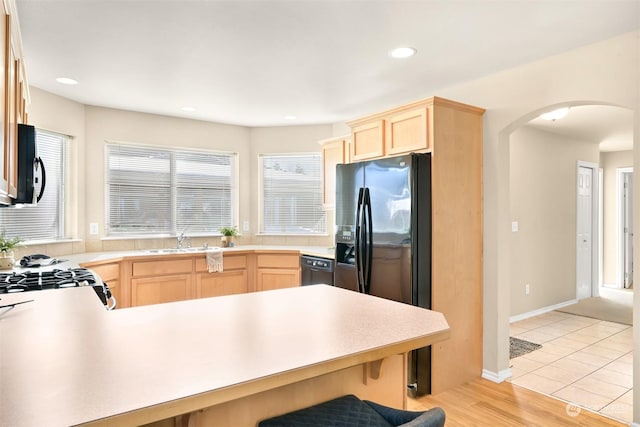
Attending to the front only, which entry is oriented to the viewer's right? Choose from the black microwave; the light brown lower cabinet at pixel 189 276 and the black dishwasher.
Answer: the black microwave

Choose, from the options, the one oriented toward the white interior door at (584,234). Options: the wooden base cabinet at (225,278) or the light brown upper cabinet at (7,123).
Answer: the light brown upper cabinet

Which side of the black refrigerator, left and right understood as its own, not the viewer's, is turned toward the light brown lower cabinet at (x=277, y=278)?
right

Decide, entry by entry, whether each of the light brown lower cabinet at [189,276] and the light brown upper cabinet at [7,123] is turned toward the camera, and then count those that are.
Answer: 1

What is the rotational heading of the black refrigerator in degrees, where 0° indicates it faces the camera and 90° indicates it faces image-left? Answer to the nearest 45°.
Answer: approximately 45°

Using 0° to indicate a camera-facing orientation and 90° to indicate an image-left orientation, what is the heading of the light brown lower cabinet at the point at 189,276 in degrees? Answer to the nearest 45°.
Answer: approximately 0°

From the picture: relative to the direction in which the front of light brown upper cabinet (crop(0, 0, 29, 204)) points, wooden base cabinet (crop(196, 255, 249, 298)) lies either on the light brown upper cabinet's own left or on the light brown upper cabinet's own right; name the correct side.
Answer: on the light brown upper cabinet's own left

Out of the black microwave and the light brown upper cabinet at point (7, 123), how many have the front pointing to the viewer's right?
2

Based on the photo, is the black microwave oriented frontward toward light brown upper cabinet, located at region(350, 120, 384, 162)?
yes
